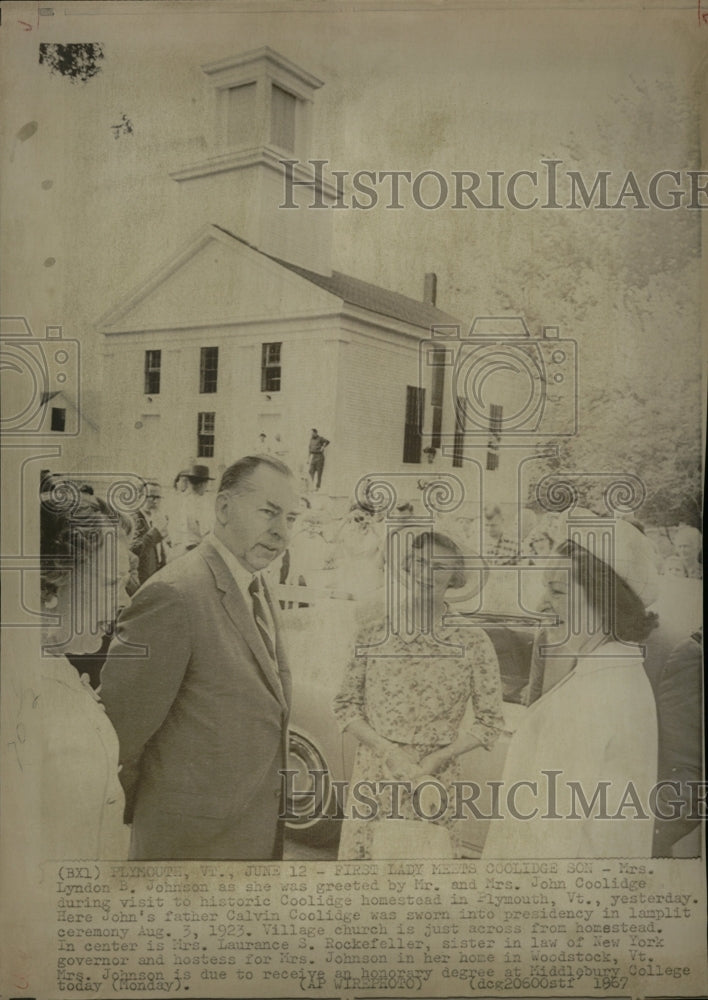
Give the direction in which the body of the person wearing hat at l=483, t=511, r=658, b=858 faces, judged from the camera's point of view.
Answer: to the viewer's left

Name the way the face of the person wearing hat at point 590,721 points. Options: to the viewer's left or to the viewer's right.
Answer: to the viewer's left
